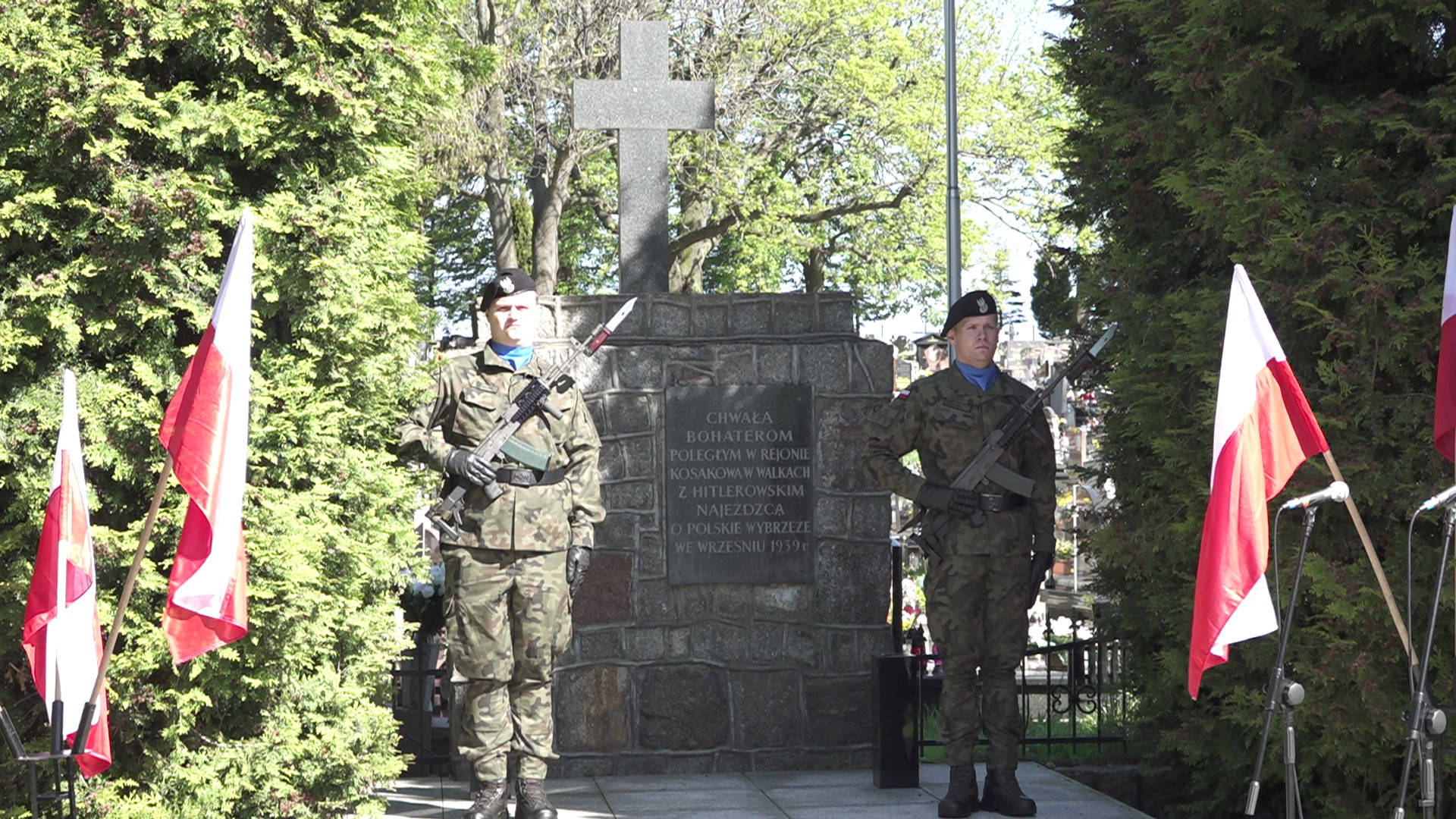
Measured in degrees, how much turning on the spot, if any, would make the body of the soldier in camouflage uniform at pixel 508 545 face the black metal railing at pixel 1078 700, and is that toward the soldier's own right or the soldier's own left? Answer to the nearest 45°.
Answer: approximately 135° to the soldier's own left

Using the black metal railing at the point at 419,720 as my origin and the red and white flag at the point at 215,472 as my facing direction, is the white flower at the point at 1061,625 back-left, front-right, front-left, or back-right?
back-left

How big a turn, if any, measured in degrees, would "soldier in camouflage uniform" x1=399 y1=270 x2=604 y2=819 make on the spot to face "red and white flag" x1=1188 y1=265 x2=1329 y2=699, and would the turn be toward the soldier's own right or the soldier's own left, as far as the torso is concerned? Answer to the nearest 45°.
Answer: approximately 45° to the soldier's own left

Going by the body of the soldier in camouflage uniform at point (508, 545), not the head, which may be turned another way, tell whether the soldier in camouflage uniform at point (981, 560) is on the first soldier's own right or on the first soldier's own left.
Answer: on the first soldier's own left

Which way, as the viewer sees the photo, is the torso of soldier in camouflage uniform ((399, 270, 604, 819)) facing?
toward the camera

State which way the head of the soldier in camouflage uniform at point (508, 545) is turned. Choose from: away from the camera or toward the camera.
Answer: toward the camera

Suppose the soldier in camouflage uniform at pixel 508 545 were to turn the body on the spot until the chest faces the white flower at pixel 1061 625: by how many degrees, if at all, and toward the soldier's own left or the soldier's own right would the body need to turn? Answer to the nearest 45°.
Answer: approximately 135° to the soldier's own left

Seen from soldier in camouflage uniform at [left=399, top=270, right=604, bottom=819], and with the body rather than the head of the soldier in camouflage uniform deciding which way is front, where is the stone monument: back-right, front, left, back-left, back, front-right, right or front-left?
back-left

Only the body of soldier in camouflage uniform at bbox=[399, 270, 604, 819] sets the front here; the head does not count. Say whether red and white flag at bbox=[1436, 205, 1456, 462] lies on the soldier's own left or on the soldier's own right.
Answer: on the soldier's own left

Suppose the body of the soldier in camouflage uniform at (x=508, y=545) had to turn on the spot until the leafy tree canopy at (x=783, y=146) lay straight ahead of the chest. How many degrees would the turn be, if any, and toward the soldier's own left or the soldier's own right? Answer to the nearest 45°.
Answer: approximately 180°

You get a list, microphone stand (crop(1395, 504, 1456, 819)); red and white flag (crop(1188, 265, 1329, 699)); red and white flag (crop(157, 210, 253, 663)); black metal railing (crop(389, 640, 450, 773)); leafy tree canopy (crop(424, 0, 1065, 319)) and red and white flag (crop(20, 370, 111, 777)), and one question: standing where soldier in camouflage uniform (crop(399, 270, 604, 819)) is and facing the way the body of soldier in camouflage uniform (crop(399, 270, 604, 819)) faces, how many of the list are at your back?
2

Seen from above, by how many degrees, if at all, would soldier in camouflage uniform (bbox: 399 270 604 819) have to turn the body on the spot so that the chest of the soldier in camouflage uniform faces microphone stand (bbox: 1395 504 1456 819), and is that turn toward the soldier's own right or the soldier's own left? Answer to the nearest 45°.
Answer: approximately 45° to the soldier's own left

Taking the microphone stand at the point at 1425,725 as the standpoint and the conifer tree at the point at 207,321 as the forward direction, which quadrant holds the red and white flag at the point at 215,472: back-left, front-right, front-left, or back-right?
front-left

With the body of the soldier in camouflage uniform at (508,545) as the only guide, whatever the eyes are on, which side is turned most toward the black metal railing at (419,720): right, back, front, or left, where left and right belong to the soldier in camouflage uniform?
back

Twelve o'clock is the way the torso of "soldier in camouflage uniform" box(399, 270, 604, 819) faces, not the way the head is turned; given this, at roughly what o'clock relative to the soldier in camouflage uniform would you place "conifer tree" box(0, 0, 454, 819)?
The conifer tree is roughly at 2 o'clock from the soldier in camouflage uniform.
